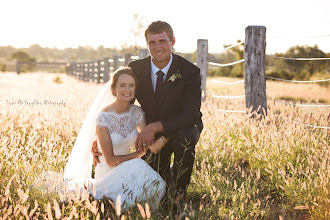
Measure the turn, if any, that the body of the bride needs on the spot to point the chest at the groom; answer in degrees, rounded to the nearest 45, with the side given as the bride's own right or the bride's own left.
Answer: approximately 45° to the bride's own left

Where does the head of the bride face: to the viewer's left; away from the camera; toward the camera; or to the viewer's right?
toward the camera

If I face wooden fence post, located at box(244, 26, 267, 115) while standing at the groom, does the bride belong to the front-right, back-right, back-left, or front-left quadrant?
back-left

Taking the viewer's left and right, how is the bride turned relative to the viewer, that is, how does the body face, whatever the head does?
facing the viewer and to the right of the viewer

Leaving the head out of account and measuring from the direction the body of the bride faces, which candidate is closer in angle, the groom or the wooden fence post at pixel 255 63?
the groom

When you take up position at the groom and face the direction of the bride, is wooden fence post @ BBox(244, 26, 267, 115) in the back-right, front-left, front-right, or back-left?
back-right

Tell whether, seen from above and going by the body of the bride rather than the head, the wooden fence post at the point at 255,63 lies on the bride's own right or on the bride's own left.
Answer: on the bride's own left

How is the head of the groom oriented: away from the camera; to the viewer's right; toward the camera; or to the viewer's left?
toward the camera
